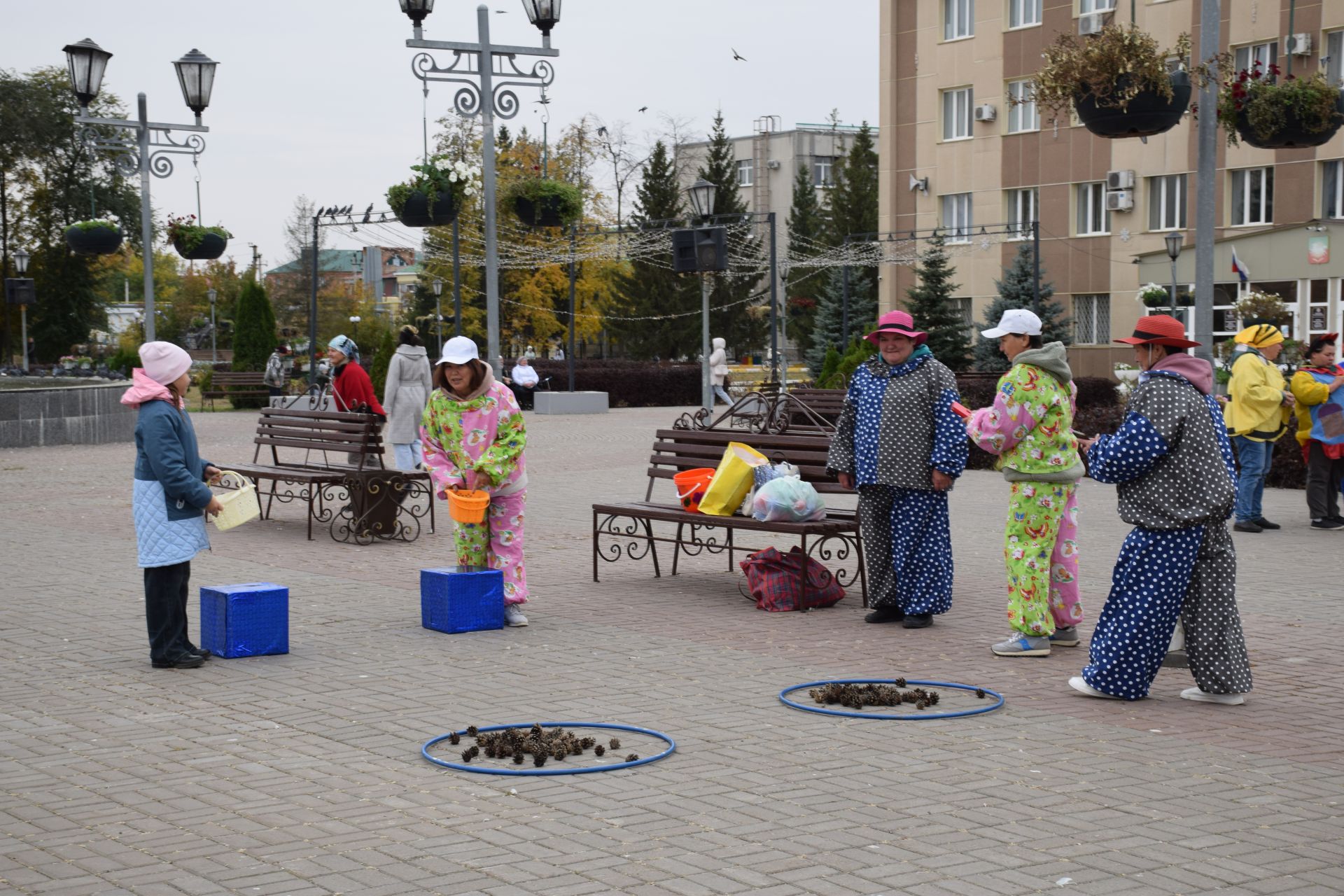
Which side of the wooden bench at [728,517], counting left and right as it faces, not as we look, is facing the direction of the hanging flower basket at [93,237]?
right

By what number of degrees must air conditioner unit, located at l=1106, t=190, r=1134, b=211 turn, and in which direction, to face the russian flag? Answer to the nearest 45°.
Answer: approximately 45° to its left

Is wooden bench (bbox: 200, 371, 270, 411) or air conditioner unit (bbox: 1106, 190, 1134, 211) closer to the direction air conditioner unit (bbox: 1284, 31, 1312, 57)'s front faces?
the wooden bench

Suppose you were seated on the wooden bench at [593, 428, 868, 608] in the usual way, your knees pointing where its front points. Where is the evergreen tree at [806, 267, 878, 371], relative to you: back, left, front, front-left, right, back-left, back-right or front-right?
back-right

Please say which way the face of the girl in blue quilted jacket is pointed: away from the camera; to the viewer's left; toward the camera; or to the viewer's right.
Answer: to the viewer's right

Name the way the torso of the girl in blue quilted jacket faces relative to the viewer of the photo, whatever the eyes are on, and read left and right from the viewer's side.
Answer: facing to the right of the viewer
